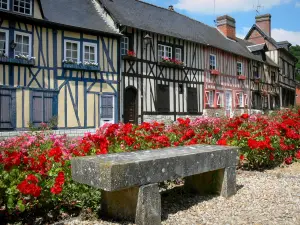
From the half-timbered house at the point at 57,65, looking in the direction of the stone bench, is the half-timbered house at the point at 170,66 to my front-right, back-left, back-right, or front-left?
back-left

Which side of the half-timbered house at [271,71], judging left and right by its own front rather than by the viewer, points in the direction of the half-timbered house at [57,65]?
right

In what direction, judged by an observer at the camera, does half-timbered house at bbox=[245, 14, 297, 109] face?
facing the viewer and to the right of the viewer

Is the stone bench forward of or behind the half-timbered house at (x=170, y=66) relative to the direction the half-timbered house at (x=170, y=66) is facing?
forward

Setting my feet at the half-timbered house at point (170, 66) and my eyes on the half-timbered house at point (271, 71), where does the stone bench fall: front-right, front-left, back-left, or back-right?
back-right

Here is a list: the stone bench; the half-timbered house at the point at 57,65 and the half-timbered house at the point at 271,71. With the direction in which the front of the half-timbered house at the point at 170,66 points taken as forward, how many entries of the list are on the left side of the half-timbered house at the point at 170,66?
1

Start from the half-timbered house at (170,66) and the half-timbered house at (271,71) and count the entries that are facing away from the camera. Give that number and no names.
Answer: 0
